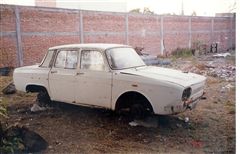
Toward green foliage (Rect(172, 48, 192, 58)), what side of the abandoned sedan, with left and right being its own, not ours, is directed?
left

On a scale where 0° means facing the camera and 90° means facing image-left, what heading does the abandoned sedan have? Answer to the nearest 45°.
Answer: approximately 315°

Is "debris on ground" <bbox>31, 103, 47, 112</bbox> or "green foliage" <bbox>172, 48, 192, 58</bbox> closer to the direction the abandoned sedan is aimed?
the green foliage

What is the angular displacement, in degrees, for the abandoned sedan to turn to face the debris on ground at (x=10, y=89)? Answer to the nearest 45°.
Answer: approximately 135° to its right

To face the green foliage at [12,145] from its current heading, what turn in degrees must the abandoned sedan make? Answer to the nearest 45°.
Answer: approximately 90° to its right
